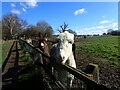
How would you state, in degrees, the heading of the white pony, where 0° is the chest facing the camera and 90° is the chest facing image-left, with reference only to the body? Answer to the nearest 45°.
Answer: approximately 0°
